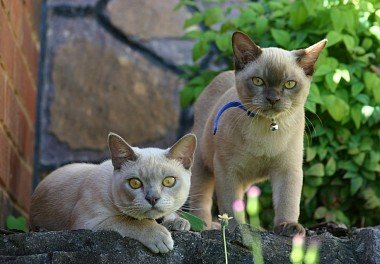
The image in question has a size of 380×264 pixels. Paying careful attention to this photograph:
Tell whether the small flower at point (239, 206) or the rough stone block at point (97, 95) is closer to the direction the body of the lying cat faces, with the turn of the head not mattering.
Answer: the small flower

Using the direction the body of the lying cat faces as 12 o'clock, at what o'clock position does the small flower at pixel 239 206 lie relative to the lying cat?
The small flower is roughly at 12 o'clock from the lying cat.

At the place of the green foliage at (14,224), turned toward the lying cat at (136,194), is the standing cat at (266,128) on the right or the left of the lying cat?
left

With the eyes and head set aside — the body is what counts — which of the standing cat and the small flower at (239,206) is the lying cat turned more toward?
the small flower

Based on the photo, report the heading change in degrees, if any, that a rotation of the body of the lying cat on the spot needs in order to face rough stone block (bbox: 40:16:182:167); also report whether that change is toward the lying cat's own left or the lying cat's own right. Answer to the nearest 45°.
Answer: approximately 135° to the lying cat's own left

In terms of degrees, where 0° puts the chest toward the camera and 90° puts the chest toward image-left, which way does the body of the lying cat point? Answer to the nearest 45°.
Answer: approximately 315°

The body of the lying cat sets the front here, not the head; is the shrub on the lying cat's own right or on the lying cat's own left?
on the lying cat's own left
